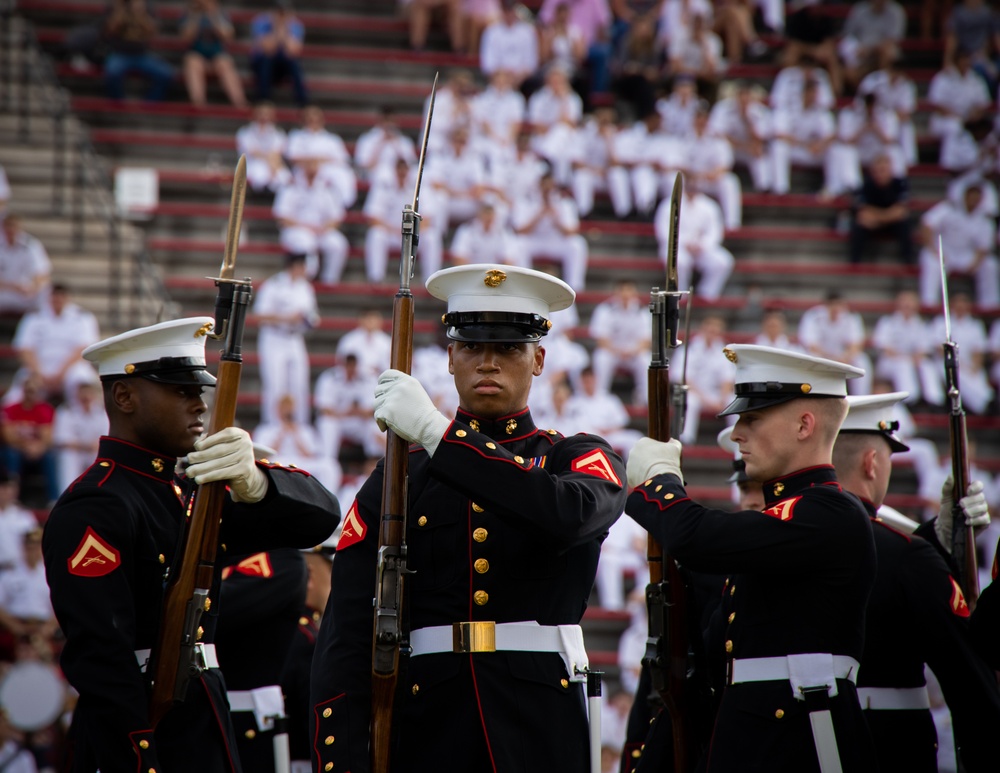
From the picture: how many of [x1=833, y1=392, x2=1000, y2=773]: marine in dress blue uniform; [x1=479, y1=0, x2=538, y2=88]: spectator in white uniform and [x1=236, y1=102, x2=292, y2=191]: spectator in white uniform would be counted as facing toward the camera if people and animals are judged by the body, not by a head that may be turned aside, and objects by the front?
2

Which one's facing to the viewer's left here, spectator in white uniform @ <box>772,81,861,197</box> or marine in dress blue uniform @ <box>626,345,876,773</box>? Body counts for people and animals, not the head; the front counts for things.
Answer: the marine in dress blue uniform

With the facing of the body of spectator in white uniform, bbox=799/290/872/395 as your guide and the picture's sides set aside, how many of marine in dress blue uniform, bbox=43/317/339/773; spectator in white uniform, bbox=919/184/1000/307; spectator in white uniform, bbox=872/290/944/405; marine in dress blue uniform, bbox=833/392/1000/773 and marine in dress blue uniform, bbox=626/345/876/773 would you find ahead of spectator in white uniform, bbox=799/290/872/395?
3

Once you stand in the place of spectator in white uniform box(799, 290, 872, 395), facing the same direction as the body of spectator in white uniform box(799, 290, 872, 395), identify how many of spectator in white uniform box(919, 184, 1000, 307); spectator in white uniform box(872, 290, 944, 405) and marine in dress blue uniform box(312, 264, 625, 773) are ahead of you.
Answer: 1

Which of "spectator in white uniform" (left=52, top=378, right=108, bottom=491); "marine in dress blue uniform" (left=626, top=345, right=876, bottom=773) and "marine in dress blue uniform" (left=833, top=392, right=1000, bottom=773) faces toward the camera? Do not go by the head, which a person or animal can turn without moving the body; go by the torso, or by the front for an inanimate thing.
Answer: the spectator in white uniform

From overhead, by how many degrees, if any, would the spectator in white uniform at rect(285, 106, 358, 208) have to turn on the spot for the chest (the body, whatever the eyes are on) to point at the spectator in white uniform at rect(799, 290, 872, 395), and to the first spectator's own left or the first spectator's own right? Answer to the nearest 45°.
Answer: approximately 90° to the first spectator's own left

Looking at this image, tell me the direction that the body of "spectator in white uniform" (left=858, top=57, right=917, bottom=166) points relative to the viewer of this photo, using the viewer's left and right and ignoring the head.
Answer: facing the viewer and to the left of the viewer

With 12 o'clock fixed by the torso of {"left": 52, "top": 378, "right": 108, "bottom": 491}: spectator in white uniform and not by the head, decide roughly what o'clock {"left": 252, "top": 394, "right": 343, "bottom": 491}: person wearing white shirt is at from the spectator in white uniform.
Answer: The person wearing white shirt is roughly at 9 o'clock from the spectator in white uniform.

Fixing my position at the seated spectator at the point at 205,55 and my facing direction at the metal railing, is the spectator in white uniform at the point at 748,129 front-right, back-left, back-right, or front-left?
back-left

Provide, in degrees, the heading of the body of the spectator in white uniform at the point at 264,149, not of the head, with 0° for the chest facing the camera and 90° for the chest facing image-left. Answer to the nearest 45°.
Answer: approximately 0°

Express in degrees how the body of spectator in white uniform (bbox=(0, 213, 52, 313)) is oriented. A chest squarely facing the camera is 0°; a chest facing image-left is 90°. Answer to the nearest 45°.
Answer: approximately 0°
